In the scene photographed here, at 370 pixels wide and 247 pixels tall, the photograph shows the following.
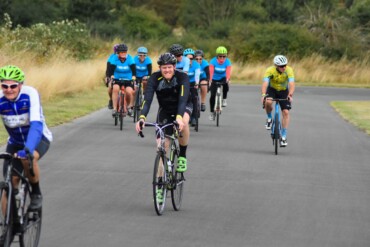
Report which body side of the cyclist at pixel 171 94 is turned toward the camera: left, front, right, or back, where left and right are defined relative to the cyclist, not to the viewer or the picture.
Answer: front

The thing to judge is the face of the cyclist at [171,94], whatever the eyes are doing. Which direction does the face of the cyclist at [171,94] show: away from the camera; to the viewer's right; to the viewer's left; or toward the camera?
toward the camera

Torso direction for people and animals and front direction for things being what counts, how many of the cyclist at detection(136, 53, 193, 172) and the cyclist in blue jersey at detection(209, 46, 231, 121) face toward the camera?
2

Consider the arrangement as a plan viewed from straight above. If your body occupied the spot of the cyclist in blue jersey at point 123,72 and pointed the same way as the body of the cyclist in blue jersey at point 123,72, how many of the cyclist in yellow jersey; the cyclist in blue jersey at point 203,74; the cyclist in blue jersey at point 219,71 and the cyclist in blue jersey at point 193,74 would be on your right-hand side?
0

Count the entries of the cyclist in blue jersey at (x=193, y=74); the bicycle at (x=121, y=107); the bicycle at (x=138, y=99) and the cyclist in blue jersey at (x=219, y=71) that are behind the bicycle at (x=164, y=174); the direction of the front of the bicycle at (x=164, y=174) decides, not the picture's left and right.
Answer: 4

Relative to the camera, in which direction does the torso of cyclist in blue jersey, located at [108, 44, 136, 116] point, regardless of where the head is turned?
toward the camera

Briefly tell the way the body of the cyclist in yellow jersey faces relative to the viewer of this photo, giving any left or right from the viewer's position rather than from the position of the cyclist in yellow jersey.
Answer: facing the viewer

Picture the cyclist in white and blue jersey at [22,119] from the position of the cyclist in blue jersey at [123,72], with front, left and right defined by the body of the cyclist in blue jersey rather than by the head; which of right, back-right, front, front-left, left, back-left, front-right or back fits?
front

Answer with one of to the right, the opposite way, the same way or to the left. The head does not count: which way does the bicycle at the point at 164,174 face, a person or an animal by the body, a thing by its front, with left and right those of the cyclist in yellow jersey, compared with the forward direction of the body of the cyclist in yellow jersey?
the same way

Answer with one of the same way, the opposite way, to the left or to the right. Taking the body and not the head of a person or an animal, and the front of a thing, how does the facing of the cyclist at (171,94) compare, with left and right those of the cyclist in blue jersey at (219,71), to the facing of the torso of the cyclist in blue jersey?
the same way

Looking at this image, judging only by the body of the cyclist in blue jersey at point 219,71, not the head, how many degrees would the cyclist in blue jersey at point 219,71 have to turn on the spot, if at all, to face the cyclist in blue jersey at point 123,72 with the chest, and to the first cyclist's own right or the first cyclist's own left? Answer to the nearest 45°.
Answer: approximately 45° to the first cyclist's own right

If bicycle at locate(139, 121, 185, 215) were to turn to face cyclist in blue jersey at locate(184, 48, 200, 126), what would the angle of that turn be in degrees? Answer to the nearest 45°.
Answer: approximately 180°

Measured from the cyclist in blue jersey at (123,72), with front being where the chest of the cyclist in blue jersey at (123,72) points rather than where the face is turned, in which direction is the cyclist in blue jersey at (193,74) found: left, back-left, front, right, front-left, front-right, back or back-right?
left

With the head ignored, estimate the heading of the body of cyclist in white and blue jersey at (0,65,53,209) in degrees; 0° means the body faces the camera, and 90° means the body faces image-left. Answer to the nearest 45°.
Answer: approximately 45°

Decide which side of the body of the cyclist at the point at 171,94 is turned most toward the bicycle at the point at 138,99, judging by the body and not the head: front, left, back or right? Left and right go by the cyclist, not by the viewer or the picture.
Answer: back

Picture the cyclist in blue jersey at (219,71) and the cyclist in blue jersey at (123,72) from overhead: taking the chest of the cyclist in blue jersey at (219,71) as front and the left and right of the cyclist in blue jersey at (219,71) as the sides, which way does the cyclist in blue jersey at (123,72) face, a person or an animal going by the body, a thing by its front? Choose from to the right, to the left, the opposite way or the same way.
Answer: the same way
